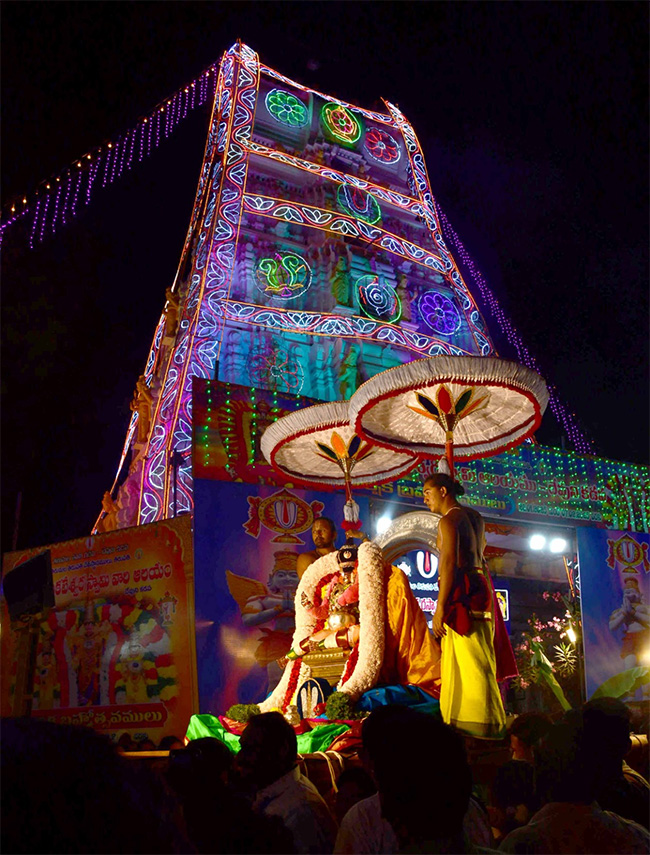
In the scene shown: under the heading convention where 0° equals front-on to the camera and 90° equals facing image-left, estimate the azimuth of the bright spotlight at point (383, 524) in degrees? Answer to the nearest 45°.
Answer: approximately 0°

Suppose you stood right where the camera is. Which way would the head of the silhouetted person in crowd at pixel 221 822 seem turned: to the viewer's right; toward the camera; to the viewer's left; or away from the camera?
away from the camera

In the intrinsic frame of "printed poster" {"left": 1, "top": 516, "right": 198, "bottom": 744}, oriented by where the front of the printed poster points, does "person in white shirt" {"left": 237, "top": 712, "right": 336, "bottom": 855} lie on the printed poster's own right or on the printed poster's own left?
on the printed poster's own left

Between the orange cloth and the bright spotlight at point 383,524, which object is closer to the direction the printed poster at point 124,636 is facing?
the orange cloth

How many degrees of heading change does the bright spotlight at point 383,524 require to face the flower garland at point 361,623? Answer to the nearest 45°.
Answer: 0° — it already faces it

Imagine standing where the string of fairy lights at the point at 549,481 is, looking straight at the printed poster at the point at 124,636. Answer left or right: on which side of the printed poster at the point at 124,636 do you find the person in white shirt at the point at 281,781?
left

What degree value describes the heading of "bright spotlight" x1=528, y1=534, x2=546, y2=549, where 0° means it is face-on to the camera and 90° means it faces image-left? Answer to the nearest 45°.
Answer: approximately 0°

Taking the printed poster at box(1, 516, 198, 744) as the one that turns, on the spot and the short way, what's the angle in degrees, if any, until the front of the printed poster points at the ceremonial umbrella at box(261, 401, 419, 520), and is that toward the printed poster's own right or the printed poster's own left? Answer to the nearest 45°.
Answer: approximately 90° to the printed poster's own left

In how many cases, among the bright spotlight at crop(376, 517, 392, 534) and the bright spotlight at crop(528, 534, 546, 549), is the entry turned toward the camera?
2
